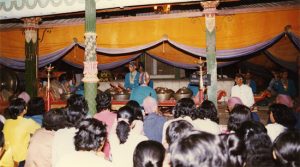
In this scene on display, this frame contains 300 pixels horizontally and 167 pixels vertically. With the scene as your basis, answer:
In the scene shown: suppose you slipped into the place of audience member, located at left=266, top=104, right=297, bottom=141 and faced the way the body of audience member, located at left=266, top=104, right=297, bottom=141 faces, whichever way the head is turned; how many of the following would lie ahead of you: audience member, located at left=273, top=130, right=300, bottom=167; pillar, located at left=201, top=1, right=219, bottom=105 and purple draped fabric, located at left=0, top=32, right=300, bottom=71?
2

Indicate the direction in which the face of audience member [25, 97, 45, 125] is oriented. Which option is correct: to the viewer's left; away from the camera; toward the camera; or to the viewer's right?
away from the camera

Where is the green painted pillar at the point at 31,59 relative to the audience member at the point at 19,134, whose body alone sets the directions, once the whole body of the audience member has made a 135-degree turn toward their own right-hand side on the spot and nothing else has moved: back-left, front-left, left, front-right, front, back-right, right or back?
back

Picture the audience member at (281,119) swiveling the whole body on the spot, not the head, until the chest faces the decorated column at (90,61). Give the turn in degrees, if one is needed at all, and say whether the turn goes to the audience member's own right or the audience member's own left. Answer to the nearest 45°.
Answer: approximately 45° to the audience member's own left

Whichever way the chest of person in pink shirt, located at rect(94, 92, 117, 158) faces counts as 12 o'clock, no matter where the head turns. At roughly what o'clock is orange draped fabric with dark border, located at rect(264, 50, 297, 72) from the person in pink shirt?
The orange draped fabric with dark border is roughly at 2 o'clock from the person in pink shirt.

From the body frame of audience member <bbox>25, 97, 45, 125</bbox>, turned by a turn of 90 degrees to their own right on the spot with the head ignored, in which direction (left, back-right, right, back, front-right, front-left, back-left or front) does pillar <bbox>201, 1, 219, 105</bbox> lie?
front

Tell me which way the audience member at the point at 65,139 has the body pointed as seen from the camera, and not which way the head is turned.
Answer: away from the camera

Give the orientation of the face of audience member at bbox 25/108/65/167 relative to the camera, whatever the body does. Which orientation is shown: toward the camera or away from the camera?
away from the camera

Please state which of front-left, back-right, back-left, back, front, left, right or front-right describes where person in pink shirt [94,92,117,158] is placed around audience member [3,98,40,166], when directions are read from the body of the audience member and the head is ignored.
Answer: front-right

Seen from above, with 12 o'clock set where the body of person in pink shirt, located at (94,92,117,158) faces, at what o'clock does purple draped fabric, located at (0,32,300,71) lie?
The purple draped fabric is roughly at 1 o'clock from the person in pink shirt.

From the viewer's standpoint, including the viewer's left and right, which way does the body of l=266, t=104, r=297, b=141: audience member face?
facing away from the viewer and to the left of the viewer

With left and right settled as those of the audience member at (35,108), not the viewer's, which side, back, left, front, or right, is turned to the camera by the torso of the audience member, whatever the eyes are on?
back

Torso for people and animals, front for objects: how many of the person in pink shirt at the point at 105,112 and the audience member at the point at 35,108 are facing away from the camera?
2

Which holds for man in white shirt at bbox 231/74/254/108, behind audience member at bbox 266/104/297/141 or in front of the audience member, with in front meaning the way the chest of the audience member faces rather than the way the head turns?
in front

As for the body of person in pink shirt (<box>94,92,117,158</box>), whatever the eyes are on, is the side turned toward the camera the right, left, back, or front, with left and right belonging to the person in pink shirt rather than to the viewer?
back

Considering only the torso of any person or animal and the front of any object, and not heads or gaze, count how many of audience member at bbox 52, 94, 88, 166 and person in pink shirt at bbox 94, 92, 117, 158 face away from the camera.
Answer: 2

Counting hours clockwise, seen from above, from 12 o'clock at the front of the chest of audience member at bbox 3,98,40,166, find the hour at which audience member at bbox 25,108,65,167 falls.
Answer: audience member at bbox 25,108,65,167 is roughly at 4 o'clock from audience member at bbox 3,98,40,166.

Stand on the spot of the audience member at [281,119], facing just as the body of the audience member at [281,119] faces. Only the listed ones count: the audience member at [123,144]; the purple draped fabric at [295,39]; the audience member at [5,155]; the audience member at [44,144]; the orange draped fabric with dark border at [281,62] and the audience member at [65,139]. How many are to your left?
4

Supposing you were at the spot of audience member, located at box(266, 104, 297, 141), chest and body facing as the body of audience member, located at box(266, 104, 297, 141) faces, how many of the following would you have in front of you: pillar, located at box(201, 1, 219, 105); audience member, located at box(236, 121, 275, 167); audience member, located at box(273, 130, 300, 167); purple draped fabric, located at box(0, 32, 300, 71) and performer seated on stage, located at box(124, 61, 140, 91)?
3
